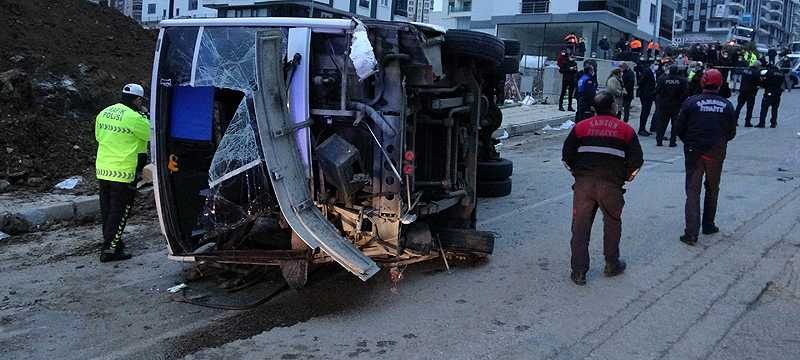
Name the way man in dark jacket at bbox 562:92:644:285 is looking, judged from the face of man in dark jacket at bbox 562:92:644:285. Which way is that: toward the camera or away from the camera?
away from the camera

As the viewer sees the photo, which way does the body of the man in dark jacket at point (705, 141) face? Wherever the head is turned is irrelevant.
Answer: away from the camera

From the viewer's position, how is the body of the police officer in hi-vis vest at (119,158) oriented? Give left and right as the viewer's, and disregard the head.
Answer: facing away from the viewer and to the right of the viewer

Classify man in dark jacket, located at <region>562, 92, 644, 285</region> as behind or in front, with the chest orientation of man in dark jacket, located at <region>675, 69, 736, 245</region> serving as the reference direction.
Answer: behind

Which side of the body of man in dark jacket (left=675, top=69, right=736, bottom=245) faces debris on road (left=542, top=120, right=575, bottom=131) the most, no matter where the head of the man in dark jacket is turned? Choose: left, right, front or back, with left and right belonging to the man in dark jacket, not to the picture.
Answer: front

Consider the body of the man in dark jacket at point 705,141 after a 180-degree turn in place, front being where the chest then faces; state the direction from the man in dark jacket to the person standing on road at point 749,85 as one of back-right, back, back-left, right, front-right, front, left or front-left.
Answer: back

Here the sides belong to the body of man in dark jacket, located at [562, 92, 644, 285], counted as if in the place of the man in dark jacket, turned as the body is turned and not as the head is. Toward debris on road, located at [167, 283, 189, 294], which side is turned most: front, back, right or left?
left

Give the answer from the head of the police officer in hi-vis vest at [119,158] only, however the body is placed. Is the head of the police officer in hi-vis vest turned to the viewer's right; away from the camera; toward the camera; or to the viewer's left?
to the viewer's right

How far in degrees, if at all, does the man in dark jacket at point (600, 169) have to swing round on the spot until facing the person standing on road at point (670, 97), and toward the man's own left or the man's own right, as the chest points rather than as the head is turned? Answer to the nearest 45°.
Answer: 0° — they already face them

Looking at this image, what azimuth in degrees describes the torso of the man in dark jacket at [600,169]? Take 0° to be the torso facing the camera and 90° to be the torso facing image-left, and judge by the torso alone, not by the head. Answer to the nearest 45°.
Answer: approximately 180°

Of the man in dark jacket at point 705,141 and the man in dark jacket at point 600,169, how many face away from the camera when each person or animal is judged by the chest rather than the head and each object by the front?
2

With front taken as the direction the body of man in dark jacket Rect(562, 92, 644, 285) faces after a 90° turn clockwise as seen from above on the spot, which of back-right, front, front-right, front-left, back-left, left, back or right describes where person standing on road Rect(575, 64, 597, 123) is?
left
